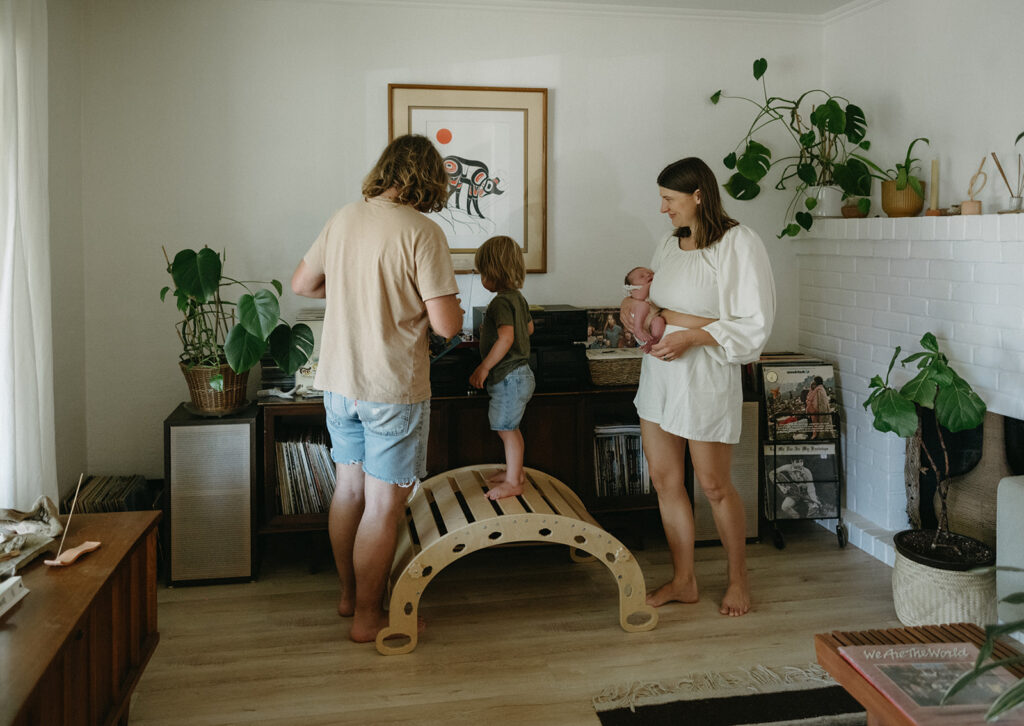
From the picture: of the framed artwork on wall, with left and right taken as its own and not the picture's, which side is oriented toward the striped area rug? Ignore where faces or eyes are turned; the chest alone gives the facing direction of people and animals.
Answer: front

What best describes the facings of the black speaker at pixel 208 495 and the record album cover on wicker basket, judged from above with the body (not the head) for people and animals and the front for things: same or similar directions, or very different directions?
same or similar directions

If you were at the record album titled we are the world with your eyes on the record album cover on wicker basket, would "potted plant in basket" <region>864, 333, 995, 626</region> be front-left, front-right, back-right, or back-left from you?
front-right

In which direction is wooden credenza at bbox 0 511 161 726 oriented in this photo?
to the viewer's right

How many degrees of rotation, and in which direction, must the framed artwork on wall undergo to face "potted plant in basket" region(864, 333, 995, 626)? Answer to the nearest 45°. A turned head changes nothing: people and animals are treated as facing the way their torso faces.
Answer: approximately 45° to its left

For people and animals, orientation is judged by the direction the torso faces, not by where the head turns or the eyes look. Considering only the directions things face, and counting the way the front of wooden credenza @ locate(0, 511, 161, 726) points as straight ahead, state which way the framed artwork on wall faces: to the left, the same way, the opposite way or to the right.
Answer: to the right

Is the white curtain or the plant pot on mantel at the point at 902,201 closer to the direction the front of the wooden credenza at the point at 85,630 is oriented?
the plant pot on mantel

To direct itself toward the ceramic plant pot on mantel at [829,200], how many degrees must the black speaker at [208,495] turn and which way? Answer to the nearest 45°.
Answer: approximately 90° to its left

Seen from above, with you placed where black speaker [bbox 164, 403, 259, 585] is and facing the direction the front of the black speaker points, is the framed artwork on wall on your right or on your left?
on your left

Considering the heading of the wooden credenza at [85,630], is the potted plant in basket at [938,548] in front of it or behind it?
in front

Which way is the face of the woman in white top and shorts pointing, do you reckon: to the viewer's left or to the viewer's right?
to the viewer's left

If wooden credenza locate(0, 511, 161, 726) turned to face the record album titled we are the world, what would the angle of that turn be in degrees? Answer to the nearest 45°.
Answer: approximately 45° to its right

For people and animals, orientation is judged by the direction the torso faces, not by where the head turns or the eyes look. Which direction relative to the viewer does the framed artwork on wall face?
toward the camera

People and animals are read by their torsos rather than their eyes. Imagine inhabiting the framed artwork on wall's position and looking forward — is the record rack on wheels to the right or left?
on its left

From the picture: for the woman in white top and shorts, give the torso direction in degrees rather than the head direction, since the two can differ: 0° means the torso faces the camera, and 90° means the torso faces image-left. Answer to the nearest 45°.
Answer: approximately 45°

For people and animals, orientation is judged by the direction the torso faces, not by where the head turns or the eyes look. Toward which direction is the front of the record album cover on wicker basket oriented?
toward the camera
